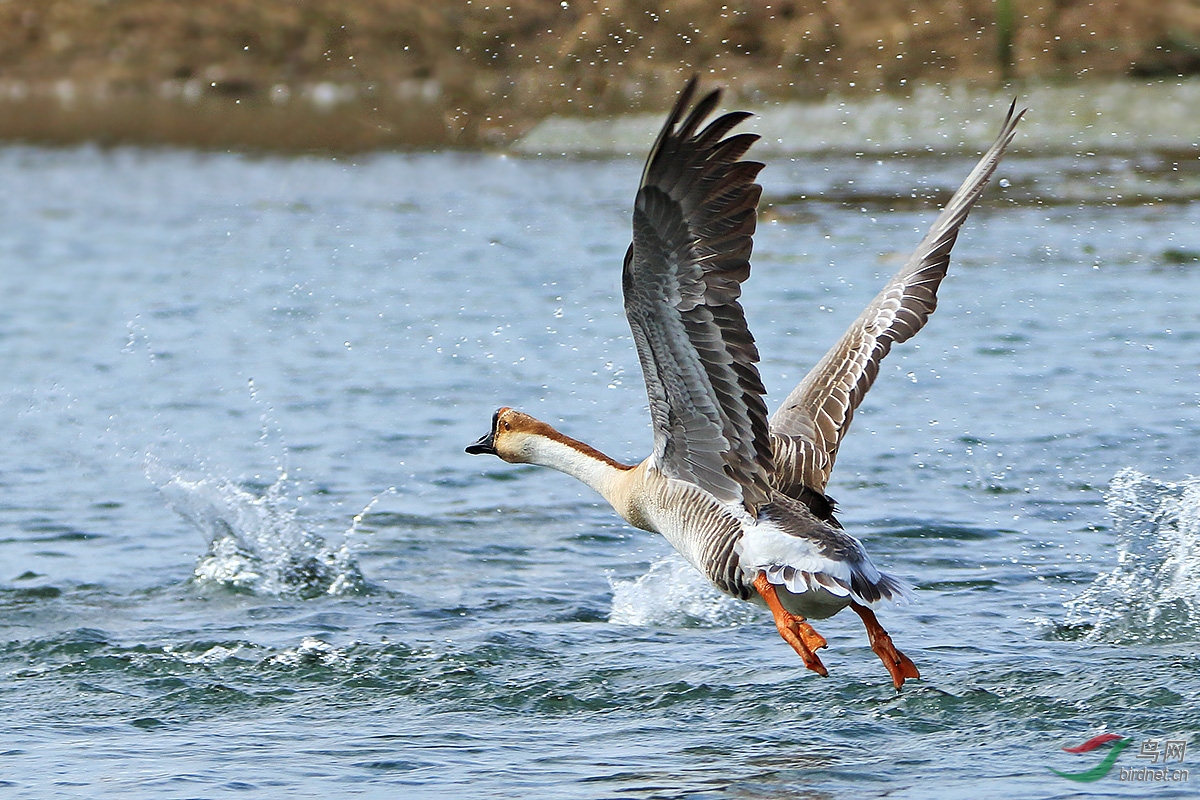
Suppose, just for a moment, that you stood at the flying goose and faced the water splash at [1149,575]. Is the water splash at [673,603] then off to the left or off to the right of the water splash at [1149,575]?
left

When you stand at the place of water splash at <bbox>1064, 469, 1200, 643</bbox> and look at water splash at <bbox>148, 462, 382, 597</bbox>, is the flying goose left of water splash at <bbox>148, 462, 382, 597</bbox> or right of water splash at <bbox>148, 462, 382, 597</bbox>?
left

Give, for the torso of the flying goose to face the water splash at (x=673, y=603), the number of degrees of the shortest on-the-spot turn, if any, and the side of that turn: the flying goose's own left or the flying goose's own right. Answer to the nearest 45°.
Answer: approximately 45° to the flying goose's own right

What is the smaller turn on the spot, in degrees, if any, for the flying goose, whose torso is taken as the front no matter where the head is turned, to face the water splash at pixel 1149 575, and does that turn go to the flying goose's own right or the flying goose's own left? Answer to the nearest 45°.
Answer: approximately 90° to the flying goose's own right

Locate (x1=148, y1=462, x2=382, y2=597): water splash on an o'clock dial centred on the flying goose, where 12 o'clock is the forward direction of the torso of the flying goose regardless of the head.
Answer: The water splash is roughly at 12 o'clock from the flying goose.

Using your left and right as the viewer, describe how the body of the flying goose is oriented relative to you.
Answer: facing away from the viewer and to the left of the viewer
